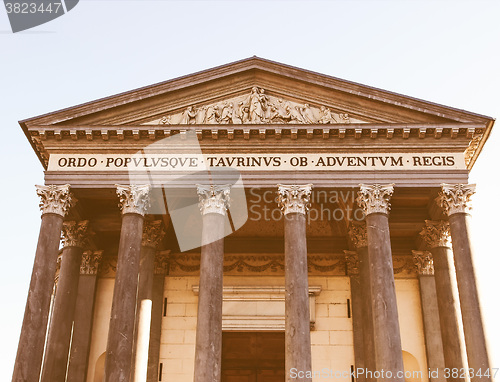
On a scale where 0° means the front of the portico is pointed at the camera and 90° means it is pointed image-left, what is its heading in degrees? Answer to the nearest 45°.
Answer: approximately 0°
